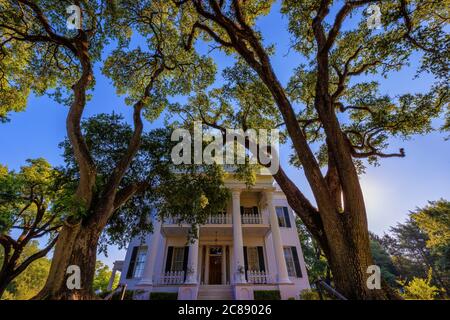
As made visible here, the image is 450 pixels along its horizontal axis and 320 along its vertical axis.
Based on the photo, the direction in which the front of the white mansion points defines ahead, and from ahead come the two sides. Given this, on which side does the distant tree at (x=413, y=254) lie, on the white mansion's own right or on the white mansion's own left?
on the white mansion's own left

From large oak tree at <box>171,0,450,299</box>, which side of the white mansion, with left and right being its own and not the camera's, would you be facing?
front

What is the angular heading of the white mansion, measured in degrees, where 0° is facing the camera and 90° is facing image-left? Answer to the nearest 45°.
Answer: approximately 0°

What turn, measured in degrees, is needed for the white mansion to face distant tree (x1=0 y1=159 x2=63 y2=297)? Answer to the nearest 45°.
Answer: approximately 45° to its right

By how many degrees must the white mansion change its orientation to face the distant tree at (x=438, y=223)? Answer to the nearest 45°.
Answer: approximately 90° to its left

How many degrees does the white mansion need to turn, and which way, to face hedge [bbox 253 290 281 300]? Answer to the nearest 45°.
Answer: approximately 45° to its left
